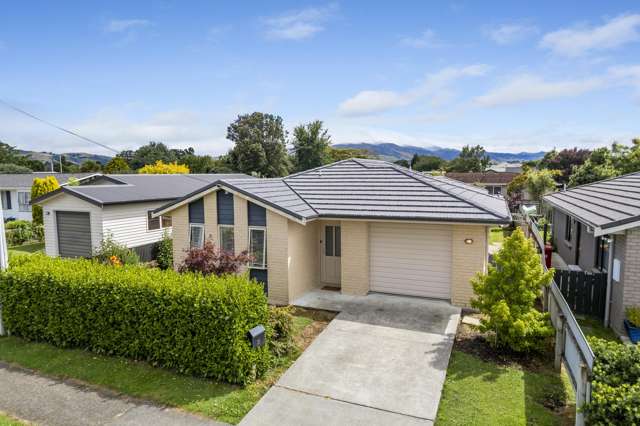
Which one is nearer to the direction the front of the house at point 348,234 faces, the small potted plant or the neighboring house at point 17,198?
the small potted plant

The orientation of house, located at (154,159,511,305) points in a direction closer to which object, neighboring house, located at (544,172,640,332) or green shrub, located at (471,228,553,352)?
the green shrub

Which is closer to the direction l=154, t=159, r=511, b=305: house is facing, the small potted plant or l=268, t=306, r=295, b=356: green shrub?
the green shrub

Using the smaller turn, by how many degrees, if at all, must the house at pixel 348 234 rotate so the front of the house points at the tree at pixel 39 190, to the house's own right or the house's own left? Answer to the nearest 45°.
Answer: approximately 135° to the house's own right

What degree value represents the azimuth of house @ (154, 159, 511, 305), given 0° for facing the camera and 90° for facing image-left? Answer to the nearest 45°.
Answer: approximately 0°

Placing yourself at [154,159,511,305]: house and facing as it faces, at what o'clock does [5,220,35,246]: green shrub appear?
The green shrub is roughly at 4 o'clock from the house.
